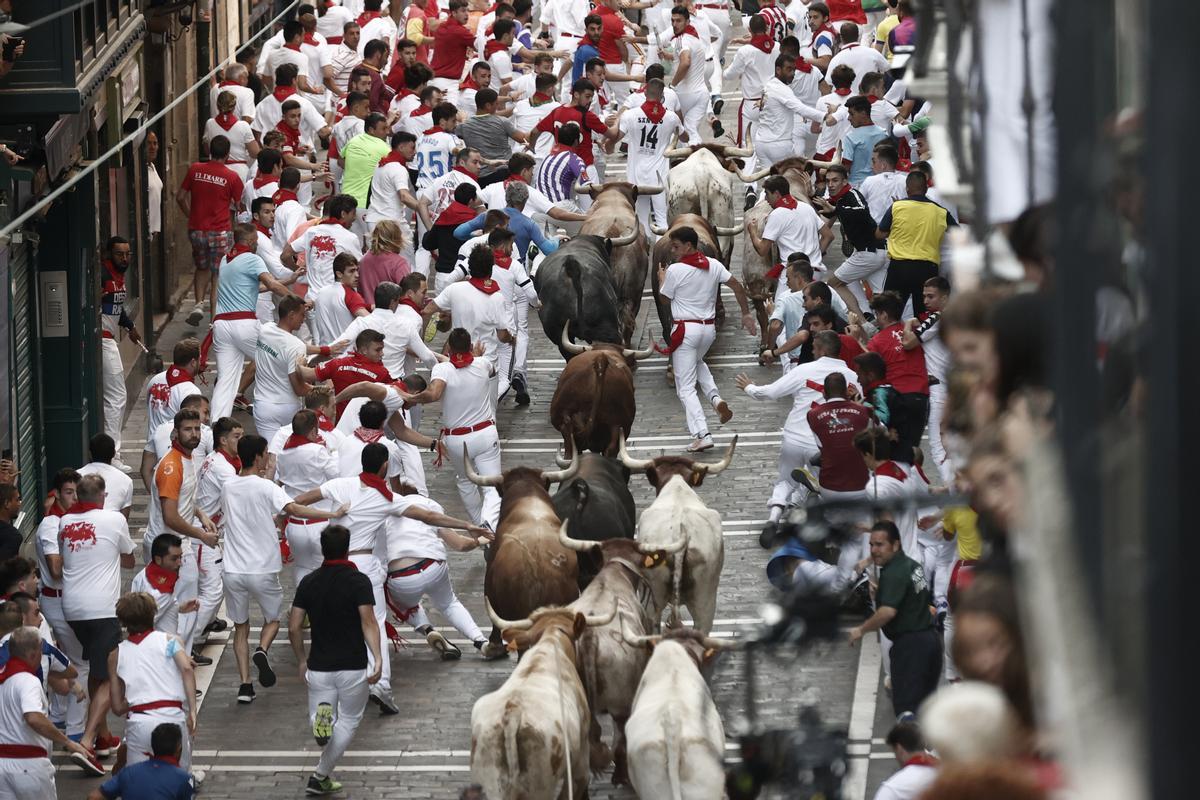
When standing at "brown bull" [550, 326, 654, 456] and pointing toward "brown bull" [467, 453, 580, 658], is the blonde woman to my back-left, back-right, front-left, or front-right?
back-right

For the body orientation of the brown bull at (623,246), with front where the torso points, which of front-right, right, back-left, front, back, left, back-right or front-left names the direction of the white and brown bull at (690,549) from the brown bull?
back

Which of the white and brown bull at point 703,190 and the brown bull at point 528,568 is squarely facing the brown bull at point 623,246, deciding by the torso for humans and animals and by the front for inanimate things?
the brown bull at point 528,568

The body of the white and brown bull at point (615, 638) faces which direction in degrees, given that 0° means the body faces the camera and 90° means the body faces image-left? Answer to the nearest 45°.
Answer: approximately 180°

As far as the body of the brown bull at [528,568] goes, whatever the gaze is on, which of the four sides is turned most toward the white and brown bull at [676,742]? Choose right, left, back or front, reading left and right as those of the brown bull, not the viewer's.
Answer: back

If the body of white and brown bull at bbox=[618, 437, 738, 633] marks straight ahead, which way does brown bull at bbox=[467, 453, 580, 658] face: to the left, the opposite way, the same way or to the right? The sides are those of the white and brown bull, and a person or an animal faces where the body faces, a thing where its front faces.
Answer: the same way

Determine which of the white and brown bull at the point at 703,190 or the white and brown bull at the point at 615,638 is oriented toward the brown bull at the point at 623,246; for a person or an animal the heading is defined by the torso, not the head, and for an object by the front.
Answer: the white and brown bull at the point at 615,638

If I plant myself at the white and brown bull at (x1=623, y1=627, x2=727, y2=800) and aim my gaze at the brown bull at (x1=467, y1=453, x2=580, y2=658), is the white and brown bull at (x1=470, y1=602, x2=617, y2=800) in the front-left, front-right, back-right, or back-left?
front-left

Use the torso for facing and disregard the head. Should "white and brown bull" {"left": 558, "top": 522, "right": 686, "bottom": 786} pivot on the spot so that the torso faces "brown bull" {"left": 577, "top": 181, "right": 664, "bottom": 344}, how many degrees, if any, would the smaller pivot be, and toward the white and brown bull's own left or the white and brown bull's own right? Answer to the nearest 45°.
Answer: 0° — it already faces it

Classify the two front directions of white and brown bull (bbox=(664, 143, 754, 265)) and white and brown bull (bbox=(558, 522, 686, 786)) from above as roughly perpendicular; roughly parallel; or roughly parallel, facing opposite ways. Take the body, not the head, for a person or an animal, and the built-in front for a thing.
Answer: roughly parallel

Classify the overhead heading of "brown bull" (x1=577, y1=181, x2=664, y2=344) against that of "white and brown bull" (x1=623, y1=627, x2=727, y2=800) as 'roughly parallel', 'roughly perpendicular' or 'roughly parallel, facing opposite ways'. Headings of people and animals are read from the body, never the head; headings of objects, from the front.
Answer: roughly parallel

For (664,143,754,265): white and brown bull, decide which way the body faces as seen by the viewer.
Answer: away from the camera

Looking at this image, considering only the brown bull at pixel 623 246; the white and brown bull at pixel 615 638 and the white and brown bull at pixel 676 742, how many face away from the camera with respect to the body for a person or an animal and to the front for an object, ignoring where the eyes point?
3

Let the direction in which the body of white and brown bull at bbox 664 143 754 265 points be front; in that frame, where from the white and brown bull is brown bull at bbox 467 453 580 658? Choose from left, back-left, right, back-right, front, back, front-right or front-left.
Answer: back

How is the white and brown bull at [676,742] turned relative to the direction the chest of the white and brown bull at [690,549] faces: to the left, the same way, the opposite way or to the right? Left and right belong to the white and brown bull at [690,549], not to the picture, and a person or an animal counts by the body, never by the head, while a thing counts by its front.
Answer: the same way

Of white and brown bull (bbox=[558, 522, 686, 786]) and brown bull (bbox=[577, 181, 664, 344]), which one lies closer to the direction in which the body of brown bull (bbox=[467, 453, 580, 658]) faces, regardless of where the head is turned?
the brown bull

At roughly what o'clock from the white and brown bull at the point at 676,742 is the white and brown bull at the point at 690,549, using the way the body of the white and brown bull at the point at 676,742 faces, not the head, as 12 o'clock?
the white and brown bull at the point at 690,549 is roughly at 12 o'clock from the white and brown bull at the point at 676,742.

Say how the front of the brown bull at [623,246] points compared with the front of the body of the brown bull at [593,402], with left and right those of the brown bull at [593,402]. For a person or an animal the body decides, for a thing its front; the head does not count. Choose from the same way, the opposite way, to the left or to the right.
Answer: the same way

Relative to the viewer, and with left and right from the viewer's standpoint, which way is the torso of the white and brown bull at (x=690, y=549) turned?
facing away from the viewer

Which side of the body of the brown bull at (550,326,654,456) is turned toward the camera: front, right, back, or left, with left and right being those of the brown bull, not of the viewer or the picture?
back

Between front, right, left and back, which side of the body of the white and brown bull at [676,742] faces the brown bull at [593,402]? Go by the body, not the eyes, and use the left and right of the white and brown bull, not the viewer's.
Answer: front

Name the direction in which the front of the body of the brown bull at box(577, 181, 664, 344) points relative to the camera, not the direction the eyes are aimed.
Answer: away from the camera
